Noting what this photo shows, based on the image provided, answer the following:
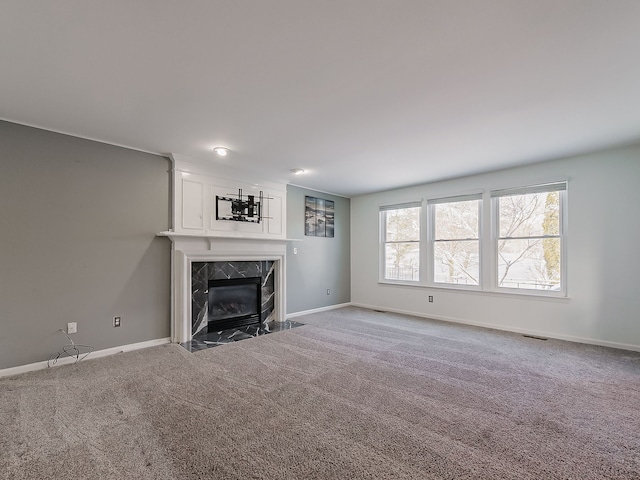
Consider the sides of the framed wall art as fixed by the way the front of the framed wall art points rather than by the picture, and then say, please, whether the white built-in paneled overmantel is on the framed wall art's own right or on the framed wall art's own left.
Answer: on the framed wall art's own right

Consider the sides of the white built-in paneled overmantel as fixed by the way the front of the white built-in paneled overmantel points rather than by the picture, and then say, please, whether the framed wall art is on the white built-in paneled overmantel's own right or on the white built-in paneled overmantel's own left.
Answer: on the white built-in paneled overmantel's own left

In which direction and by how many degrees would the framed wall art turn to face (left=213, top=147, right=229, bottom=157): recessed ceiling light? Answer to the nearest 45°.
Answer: approximately 90° to its right

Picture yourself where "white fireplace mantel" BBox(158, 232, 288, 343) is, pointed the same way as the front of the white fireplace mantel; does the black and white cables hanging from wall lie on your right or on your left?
on your right

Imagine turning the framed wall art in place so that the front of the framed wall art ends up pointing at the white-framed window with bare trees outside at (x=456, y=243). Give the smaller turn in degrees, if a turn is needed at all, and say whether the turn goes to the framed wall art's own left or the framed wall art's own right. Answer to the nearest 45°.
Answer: approximately 45° to the framed wall art's own left

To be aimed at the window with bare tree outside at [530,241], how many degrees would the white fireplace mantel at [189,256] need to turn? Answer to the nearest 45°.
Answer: approximately 45° to its left

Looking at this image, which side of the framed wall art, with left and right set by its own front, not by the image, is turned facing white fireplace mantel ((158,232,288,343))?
right

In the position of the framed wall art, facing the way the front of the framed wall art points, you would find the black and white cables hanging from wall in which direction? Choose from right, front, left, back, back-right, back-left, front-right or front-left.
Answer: right

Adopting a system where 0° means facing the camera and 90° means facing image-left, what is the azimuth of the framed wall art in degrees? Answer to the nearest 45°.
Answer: approximately 315°
